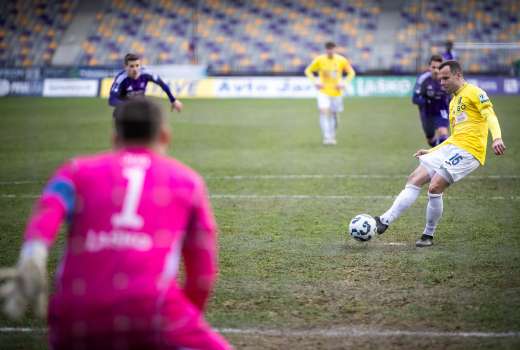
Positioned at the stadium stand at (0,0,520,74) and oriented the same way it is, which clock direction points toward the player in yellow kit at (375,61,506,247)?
The player in yellow kit is roughly at 12 o'clock from the stadium stand.

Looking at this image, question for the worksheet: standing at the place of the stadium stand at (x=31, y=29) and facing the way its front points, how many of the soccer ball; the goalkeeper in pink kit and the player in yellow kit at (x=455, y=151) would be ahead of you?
3

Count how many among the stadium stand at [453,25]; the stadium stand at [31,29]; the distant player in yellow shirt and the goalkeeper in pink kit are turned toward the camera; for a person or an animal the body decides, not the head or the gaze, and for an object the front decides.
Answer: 3

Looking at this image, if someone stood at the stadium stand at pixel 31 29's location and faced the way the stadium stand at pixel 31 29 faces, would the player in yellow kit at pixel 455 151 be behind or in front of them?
in front

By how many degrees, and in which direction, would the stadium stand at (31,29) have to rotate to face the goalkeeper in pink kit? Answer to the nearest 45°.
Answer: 0° — it already faces them

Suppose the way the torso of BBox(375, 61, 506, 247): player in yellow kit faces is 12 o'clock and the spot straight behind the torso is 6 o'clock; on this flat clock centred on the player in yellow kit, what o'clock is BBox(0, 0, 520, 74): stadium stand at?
The stadium stand is roughly at 4 o'clock from the player in yellow kit.

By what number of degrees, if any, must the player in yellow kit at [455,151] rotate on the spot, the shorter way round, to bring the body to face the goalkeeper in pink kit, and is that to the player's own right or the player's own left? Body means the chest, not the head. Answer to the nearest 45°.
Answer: approximately 45° to the player's own left

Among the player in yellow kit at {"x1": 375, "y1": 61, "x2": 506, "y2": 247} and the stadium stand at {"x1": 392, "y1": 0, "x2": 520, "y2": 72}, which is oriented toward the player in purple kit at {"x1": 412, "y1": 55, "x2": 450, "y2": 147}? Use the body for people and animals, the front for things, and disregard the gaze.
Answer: the stadium stand

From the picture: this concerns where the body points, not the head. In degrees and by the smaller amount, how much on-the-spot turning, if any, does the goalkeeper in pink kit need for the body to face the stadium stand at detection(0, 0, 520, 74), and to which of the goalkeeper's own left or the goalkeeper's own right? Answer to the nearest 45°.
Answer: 0° — they already face it

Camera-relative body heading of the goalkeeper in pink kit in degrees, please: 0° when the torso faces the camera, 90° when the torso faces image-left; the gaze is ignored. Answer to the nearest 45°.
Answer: approximately 180°

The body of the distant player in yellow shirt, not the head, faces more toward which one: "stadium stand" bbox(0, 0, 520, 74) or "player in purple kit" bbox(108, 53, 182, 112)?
the player in purple kit
